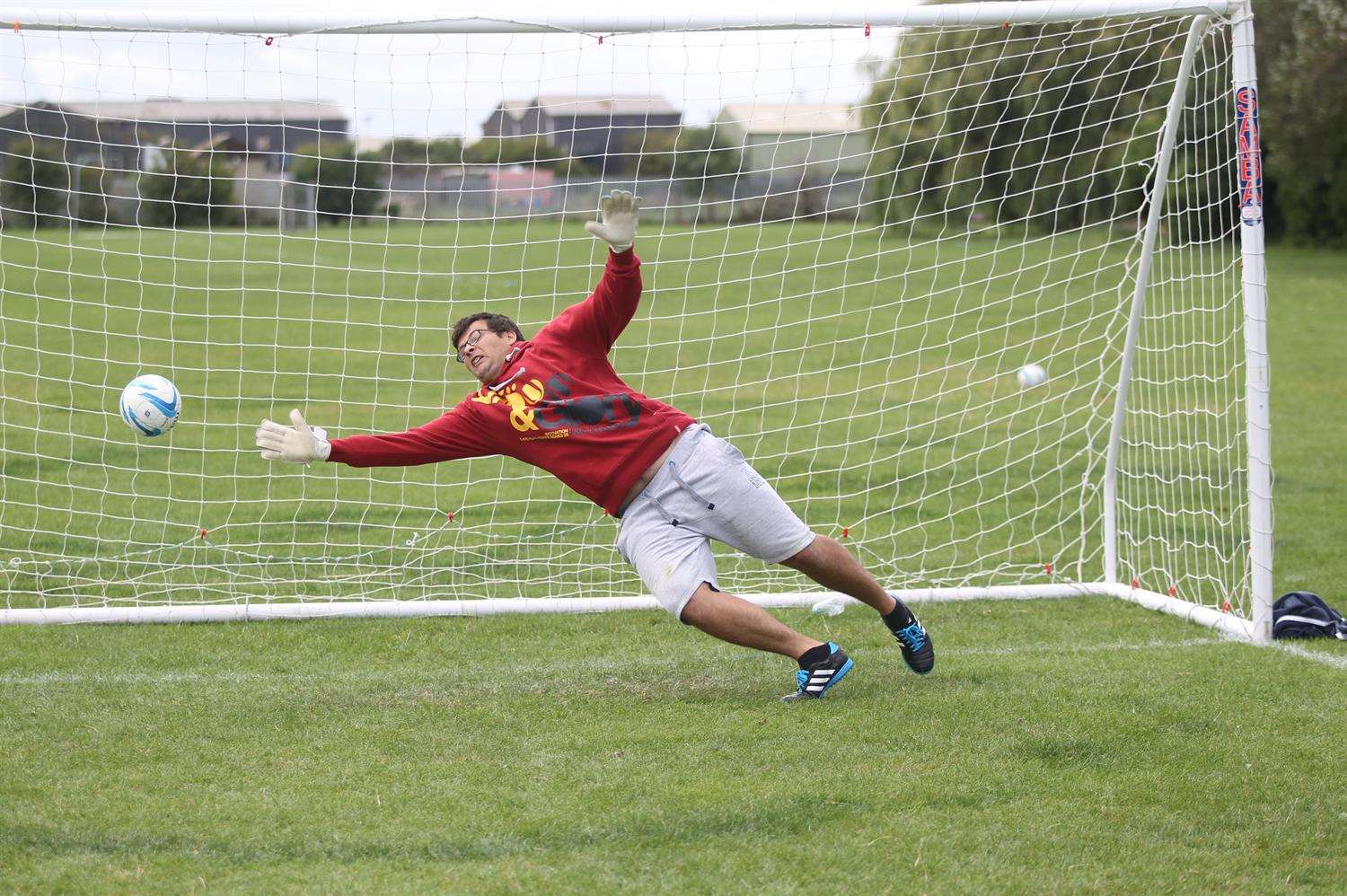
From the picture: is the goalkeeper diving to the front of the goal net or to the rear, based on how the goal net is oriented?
to the front

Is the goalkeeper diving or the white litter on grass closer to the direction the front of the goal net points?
the goalkeeper diving

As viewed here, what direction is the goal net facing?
toward the camera

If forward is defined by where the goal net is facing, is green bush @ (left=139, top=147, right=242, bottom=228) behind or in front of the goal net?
behind

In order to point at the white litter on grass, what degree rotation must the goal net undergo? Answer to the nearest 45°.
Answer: approximately 45° to its left

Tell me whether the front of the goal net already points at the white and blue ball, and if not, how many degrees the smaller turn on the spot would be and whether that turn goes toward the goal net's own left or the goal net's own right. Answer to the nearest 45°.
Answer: approximately 45° to the goal net's own right

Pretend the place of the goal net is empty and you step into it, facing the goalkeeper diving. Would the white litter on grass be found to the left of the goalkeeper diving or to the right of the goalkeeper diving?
left

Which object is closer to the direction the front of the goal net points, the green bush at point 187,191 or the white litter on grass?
the white litter on grass
